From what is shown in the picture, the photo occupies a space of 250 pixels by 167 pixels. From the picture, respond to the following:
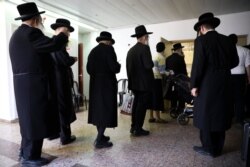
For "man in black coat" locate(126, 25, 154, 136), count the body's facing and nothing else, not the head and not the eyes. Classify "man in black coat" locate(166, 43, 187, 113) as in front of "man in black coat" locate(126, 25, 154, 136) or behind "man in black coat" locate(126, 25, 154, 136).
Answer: in front

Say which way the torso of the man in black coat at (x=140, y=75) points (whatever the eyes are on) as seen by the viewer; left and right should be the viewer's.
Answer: facing away from the viewer and to the right of the viewer

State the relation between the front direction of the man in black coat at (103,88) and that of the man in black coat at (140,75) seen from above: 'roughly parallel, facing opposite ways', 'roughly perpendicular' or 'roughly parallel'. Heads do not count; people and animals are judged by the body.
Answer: roughly parallel

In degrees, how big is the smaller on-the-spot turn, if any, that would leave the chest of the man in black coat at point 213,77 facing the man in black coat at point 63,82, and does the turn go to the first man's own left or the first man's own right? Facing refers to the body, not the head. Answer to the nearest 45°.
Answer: approximately 45° to the first man's own left

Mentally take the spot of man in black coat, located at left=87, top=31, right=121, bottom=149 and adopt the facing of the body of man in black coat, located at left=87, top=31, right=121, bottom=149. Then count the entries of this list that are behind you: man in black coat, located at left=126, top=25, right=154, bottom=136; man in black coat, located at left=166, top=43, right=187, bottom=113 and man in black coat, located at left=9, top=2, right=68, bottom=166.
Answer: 1

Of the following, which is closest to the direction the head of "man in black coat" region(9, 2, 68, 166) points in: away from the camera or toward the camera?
away from the camera

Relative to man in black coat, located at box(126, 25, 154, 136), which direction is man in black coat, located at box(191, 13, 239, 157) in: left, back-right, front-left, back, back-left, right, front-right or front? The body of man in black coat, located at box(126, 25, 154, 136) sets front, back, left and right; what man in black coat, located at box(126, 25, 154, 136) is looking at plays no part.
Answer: right

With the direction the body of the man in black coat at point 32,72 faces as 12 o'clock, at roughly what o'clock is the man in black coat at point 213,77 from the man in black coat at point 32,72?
the man in black coat at point 213,77 is roughly at 2 o'clock from the man in black coat at point 32,72.

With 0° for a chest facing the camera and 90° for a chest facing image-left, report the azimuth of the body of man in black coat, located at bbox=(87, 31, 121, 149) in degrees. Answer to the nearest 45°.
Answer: approximately 225°

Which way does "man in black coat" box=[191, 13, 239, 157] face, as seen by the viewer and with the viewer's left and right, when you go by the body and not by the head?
facing away from the viewer and to the left of the viewer

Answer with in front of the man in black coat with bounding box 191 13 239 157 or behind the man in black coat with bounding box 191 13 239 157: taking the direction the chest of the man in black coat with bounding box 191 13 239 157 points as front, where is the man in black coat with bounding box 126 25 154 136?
in front

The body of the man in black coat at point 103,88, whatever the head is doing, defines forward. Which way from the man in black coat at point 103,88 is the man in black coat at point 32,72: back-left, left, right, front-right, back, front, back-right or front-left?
back

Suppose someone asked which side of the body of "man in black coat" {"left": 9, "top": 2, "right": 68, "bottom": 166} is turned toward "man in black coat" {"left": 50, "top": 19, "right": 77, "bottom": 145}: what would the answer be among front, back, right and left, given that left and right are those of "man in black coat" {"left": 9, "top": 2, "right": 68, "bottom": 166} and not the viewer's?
front
